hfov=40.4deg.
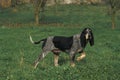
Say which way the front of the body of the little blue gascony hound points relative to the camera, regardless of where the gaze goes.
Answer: to the viewer's right
